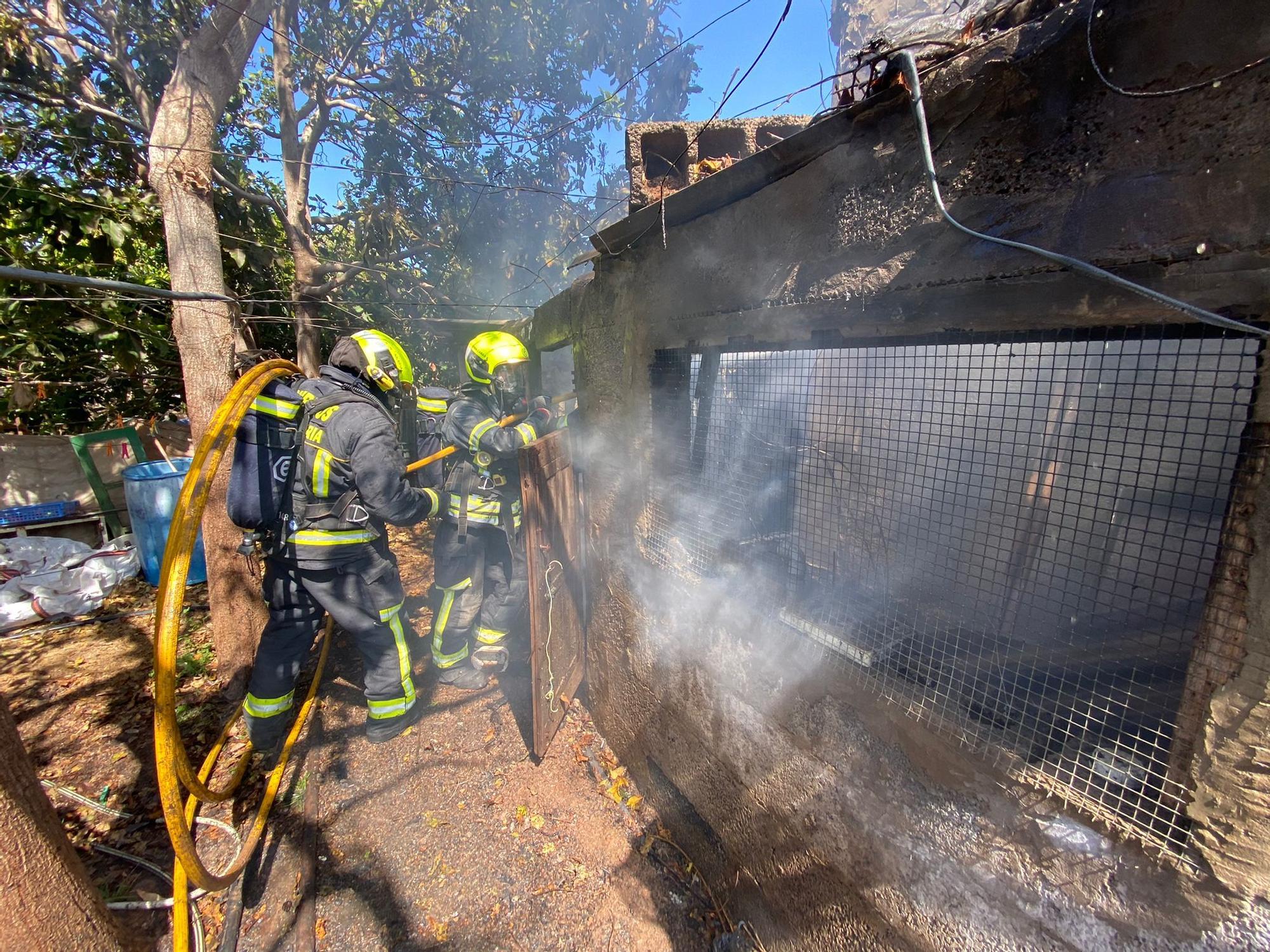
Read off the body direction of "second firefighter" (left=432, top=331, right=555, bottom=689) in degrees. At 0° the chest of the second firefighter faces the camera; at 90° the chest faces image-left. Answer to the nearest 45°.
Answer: approximately 315°

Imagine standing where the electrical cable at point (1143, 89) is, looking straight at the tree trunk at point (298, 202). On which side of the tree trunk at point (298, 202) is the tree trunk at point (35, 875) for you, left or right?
left

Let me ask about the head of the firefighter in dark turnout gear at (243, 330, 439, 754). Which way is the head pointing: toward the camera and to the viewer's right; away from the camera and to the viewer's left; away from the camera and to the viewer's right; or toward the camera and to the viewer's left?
away from the camera and to the viewer's right

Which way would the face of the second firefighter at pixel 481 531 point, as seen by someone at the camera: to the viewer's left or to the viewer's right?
to the viewer's right

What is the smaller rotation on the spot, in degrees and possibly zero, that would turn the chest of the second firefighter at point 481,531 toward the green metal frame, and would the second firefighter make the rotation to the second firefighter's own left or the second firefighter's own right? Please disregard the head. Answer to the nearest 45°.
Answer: approximately 180°

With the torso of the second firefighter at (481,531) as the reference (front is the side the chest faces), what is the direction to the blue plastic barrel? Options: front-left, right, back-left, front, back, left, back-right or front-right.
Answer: back

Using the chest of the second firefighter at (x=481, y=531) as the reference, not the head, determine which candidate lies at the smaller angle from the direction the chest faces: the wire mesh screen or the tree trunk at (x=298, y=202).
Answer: the wire mesh screen
